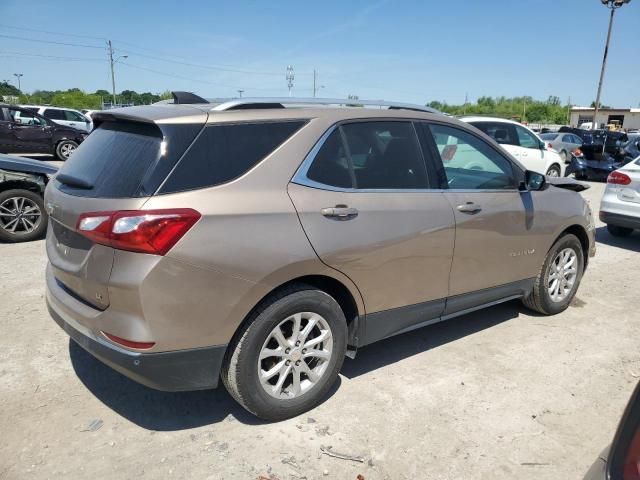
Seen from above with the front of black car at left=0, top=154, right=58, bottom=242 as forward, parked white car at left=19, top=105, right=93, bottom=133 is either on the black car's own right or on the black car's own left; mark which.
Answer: on the black car's own left

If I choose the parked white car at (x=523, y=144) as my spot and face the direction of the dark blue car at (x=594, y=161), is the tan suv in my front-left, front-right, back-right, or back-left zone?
back-right

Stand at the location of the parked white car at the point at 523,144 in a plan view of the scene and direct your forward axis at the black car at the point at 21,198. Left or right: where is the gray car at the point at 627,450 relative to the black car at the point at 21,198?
left

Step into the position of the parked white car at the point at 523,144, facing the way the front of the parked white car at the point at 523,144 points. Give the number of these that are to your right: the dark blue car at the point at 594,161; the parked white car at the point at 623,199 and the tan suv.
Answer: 2

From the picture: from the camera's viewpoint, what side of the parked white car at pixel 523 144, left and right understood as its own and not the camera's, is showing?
right

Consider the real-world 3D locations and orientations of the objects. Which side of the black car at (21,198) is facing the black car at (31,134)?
left

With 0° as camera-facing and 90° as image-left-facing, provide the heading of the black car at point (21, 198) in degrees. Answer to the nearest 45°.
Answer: approximately 270°

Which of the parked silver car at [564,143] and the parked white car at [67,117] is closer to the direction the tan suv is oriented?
the parked silver car

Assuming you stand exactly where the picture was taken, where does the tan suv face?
facing away from the viewer and to the right of the viewer

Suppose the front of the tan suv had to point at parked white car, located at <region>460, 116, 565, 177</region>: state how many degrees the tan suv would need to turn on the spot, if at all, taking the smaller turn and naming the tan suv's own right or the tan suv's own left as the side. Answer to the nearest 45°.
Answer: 0° — it already faces it

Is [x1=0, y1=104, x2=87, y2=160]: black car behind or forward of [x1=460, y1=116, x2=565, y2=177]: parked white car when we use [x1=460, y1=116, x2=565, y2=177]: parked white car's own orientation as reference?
behind

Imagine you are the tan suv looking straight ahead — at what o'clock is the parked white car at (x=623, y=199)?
The parked white car is roughly at 12 o'clock from the tan suv.

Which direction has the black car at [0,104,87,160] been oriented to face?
to the viewer's right
